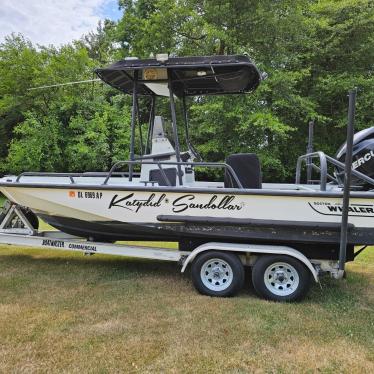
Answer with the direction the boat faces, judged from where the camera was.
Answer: facing to the left of the viewer
